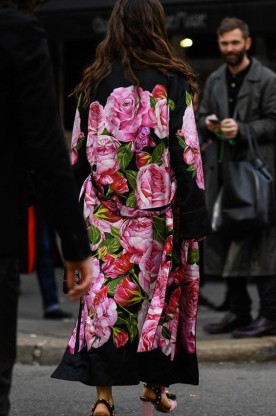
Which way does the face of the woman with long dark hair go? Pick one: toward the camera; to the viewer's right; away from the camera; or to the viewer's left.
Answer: away from the camera

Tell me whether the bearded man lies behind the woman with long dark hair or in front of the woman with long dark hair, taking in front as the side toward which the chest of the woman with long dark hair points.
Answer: in front

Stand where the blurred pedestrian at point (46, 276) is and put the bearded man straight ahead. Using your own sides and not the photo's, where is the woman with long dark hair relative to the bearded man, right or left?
right

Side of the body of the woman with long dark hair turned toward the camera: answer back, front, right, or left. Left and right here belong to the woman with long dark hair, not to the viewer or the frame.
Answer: back

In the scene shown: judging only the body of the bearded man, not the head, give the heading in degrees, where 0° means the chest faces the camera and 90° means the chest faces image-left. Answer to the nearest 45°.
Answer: approximately 45°
